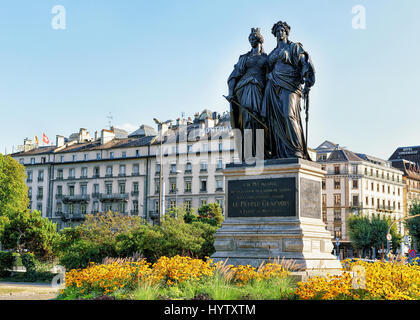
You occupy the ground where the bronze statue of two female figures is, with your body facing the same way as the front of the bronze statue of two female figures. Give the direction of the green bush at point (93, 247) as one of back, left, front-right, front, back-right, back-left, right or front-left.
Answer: back-right

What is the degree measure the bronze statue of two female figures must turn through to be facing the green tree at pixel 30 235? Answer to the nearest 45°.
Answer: approximately 135° to its right

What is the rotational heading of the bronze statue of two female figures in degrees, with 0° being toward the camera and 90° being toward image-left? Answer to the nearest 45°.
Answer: approximately 0°

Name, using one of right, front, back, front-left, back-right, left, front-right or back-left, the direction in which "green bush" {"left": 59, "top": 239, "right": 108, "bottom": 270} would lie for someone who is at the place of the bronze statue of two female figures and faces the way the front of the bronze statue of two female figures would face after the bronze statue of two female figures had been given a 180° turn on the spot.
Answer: front-left
